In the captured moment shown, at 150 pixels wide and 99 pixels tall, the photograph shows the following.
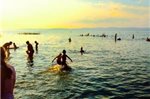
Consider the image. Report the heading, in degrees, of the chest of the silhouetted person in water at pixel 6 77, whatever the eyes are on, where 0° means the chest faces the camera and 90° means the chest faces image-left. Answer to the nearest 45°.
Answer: approximately 180°
